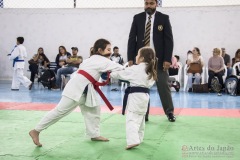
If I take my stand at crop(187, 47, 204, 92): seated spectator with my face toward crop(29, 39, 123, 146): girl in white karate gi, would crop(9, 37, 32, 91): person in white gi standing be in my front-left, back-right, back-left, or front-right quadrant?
front-right

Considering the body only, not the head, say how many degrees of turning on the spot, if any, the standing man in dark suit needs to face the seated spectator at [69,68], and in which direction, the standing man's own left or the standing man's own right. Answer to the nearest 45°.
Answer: approximately 135° to the standing man's own right

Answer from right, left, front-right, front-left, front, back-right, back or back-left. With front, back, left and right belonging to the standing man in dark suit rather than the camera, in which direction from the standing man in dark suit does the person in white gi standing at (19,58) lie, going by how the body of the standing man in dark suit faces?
back-right

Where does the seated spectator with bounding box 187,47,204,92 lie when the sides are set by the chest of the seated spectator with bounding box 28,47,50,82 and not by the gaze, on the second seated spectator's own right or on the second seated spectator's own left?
on the second seated spectator's own left

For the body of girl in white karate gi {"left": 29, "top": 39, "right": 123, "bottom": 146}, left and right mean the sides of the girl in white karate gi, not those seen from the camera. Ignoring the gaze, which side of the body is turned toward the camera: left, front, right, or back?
right

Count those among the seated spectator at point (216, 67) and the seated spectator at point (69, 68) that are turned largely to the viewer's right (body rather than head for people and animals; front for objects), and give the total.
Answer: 0

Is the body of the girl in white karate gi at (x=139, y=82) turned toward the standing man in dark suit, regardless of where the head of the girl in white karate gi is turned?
no

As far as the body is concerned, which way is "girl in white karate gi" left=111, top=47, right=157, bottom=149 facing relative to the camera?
to the viewer's left

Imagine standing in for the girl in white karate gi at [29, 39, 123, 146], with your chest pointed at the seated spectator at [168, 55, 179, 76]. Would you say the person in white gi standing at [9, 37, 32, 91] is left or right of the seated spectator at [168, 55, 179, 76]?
left

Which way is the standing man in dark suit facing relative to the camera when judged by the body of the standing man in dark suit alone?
toward the camera

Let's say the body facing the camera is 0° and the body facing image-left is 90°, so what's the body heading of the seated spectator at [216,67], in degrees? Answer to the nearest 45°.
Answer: approximately 0°

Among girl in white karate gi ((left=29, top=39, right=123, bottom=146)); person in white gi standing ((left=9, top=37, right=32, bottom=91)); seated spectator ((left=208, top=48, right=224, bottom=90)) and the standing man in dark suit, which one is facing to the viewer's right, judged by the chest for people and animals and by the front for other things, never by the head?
the girl in white karate gi

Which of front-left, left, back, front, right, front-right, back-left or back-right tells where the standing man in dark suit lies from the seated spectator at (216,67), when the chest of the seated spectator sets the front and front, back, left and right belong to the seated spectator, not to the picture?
front
